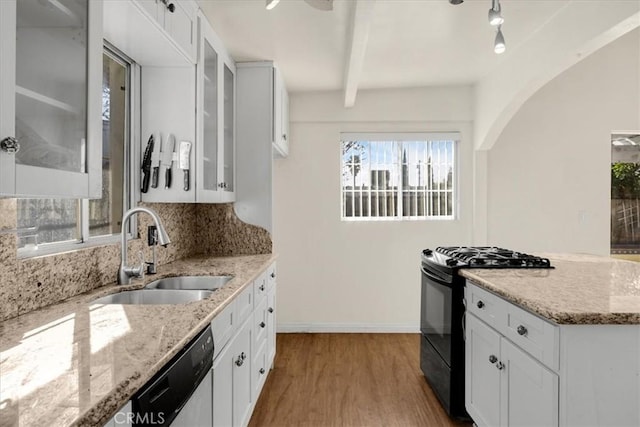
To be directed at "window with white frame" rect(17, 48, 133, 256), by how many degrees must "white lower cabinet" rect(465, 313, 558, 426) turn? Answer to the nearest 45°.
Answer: approximately 45° to its right

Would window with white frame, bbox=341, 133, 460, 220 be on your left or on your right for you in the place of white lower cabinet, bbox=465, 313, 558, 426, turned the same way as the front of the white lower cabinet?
on your right

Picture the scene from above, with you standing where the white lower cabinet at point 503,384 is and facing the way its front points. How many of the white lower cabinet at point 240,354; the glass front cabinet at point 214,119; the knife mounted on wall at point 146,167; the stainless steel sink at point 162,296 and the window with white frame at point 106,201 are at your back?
0

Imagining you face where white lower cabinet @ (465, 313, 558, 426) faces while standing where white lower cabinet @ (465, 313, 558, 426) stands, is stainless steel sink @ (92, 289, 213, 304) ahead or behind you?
ahead

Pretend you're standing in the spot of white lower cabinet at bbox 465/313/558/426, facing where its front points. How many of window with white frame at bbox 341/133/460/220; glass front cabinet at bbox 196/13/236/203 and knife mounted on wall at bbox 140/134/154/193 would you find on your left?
0

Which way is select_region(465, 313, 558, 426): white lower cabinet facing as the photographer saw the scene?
facing the viewer and to the left of the viewer

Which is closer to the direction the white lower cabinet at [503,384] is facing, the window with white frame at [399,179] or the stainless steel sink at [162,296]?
the stainless steel sink

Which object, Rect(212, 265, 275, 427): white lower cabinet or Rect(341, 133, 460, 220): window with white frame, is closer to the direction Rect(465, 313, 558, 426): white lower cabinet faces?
the white lower cabinet

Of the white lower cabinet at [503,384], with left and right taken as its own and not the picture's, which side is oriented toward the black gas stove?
right

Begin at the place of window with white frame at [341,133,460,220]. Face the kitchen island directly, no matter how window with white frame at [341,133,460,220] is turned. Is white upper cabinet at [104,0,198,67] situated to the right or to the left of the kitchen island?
right

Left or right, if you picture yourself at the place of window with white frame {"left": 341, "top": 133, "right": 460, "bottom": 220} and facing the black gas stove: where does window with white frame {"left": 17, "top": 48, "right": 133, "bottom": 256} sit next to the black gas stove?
right
